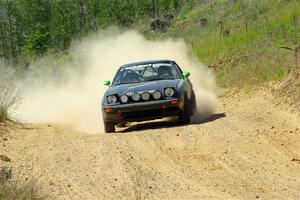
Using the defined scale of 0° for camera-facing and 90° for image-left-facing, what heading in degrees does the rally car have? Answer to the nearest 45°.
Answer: approximately 0°
